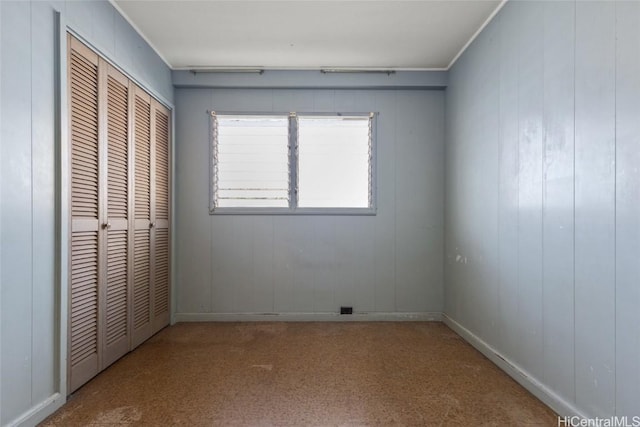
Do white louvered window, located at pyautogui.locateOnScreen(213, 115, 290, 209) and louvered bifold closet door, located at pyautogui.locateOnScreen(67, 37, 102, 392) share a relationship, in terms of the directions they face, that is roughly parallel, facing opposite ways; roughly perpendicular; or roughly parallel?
roughly perpendicular

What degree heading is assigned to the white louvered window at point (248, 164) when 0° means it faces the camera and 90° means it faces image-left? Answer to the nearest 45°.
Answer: approximately 0°

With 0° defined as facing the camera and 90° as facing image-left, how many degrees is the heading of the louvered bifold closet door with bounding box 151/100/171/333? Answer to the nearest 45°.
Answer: approximately 315°

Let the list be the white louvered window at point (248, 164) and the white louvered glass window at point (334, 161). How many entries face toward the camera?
2

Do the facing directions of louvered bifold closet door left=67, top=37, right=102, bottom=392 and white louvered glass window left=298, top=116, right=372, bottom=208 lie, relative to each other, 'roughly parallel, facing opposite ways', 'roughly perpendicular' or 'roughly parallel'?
roughly perpendicular

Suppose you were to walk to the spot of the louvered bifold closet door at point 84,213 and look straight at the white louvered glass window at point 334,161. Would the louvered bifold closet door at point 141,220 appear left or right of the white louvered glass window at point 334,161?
left

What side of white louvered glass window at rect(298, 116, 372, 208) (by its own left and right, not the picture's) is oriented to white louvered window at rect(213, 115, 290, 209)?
right

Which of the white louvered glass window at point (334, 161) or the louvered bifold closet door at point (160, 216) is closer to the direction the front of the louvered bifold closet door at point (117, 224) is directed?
the white louvered glass window

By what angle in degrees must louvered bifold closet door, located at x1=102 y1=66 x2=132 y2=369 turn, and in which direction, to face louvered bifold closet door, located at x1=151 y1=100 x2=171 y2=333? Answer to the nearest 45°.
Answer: approximately 90° to its left
